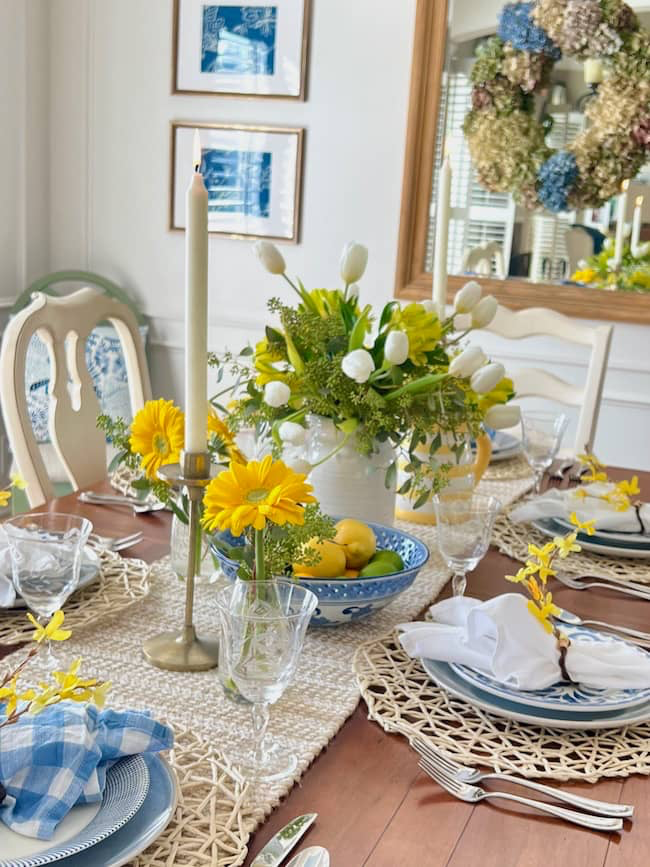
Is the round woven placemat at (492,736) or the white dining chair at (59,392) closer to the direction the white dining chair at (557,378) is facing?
the round woven placemat

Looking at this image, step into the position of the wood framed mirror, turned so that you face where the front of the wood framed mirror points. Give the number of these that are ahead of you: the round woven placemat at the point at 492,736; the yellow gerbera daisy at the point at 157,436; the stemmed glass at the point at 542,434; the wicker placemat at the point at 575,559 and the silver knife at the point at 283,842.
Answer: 5

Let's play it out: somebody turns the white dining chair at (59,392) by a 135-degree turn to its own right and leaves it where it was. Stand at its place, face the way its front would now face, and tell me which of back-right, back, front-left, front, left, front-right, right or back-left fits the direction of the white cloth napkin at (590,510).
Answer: back-left

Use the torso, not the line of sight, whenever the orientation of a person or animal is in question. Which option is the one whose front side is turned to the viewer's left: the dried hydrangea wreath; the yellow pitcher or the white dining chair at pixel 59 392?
the yellow pitcher

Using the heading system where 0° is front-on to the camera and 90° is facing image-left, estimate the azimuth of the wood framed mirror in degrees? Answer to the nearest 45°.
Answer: approximately 0°

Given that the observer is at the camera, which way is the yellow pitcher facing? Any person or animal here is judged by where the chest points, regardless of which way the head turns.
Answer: facing to the left of the viewer

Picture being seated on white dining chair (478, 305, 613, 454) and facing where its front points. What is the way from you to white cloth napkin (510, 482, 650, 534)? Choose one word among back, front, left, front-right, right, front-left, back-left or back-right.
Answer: front-left

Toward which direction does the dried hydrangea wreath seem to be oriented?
toward the camera

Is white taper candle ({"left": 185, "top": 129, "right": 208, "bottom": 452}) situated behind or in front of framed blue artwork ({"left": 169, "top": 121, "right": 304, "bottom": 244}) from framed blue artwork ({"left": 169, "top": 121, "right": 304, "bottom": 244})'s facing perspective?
in front

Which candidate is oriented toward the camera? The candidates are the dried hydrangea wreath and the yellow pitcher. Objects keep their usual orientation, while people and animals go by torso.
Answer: the dried hydrangea wreath

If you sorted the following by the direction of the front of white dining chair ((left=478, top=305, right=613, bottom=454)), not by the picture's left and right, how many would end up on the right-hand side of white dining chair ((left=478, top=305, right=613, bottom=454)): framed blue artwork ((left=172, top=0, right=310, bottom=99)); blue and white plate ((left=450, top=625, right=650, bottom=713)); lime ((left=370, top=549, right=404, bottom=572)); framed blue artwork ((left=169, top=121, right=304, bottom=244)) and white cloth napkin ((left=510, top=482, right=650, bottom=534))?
2

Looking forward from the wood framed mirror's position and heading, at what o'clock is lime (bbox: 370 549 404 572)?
The lime is roughly at 12 o'clock from the wood framed mirror.

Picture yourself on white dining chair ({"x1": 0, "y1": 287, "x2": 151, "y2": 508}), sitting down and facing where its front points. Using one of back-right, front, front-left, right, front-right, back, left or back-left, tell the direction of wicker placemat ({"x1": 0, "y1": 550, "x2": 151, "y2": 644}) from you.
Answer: front-right

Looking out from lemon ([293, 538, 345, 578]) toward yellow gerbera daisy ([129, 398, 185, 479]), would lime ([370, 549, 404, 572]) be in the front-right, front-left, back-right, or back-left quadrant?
back-right

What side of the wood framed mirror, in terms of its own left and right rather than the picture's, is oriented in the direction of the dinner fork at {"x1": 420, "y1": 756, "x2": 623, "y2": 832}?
front

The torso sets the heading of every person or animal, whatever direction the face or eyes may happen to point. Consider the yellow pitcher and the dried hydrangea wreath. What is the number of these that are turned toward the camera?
1

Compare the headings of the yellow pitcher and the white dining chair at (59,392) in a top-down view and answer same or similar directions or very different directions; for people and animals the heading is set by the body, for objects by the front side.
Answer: very different directions
